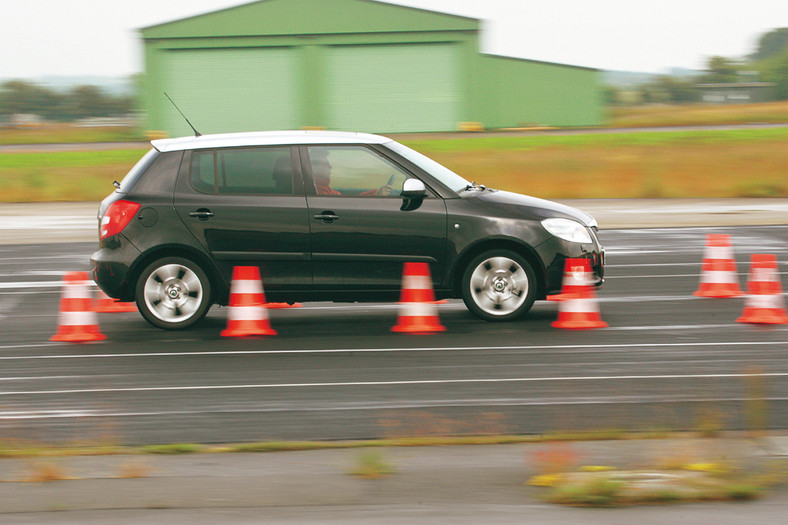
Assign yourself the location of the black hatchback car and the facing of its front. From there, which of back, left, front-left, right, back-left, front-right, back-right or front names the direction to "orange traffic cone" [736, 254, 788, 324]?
front

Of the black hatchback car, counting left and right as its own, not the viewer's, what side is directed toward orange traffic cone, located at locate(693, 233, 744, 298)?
front

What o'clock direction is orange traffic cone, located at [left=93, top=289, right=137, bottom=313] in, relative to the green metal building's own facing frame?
The orange traffic cone is roughly at 12 o'clock from the green metal building.

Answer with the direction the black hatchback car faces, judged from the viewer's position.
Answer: facing to the right of the viewer

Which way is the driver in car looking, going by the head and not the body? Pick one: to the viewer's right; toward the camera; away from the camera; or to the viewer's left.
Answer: to the viewer's right

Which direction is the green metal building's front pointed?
toward the camera

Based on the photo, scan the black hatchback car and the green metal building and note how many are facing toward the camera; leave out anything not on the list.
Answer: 1

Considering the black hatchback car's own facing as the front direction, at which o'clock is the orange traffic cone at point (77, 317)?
The orange traffic cone is roughly at 6 o'clock from the black hatchback car.

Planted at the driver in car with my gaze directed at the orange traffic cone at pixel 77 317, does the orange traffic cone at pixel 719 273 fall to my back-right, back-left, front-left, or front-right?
back-right

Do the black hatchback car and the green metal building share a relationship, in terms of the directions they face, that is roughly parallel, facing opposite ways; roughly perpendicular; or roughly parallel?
roughly perpendicular

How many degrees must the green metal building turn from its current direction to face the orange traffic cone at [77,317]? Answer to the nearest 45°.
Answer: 0° — it already faces it

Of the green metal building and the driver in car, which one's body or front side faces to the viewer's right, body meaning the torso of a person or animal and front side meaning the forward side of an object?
the driver in car

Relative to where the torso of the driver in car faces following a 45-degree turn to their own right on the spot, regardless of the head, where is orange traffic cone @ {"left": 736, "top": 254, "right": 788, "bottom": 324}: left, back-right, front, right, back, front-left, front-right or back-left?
front-left

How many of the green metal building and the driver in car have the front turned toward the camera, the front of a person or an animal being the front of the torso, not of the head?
1

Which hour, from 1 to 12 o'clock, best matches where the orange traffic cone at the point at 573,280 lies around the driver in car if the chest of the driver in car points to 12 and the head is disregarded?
The orange traffic cone is roughly at 12 o'clock from the driver in car.

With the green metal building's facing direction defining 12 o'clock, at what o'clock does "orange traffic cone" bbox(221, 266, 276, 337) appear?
The orange traffic cone is roughly at 12 o'clock from the green metal building.

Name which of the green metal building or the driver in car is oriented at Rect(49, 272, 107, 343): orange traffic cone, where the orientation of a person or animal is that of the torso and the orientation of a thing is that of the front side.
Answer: the green metal building

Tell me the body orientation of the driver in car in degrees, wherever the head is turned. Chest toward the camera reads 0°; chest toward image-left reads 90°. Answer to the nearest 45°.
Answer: approximately 270°

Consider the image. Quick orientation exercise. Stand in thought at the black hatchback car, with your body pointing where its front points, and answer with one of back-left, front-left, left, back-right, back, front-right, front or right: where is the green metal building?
left
